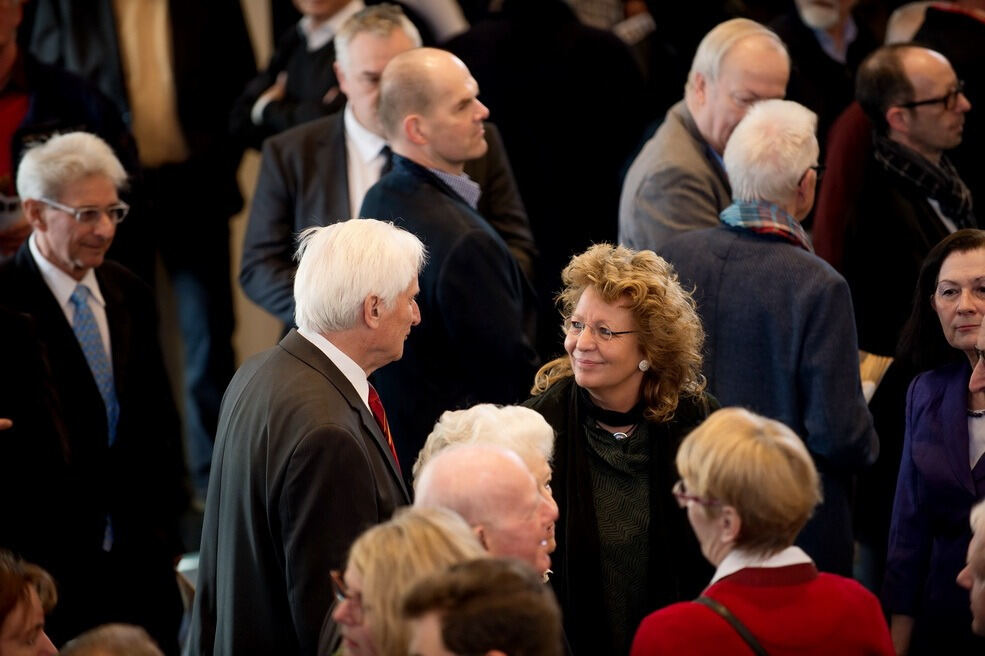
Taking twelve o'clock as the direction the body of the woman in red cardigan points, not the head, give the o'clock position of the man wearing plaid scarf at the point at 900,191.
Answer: The man wearing plaid scarf is roughly at 2 o'clock from the woman in red cardigan.

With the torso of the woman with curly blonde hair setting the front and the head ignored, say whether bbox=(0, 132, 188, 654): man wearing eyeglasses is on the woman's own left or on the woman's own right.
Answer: on the woman's own right

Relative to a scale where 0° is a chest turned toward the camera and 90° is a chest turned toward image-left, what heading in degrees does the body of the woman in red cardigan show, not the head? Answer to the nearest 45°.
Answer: approximately 135°

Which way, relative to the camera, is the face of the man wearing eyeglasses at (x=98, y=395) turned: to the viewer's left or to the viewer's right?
to the viewer's right

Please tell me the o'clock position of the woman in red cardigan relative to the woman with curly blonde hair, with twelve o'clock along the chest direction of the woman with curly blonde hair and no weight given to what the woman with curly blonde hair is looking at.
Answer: The woman in red cardigan is roughly at 10 o'clock from the woman with curly blonde hair.

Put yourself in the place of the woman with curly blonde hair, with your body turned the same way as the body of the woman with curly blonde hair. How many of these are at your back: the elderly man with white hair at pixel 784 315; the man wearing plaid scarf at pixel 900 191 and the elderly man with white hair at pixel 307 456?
2

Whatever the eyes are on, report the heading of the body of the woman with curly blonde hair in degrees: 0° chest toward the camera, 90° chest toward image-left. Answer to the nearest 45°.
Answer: approximately 45°

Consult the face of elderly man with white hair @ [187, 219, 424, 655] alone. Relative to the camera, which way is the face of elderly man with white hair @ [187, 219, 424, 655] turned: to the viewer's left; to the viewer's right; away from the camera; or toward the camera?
to the viewer's right

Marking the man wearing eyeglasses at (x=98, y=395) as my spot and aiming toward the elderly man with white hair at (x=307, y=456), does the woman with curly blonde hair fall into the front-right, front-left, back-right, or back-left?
front-left

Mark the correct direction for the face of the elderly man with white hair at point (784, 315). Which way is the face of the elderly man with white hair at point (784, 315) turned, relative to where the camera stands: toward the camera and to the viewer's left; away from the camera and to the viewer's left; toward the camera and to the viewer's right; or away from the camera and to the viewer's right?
away from the camera and to the viewer's right

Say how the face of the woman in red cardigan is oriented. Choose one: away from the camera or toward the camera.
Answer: away from the camera

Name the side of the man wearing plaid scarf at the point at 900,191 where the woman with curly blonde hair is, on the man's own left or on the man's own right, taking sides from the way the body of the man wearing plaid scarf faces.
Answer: on the man's own right

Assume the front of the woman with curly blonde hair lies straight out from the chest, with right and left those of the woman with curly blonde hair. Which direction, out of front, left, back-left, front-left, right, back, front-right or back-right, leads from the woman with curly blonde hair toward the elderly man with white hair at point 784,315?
back
